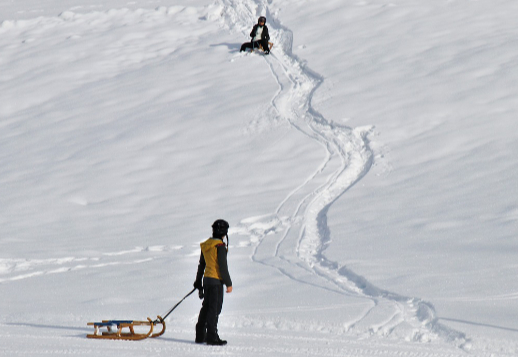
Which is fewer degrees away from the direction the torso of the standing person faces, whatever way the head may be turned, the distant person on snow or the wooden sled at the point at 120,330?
the distant person on snow

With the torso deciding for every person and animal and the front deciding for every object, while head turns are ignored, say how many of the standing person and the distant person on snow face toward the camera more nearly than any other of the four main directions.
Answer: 1

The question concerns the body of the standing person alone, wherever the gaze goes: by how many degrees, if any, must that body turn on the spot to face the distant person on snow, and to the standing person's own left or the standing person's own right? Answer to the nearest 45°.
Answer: approximately 45° to the standing person's own left

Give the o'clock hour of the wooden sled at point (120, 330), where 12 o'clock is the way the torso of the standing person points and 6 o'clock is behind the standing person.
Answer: The wooden sled is roughly at 8 o'clock from the standing person.

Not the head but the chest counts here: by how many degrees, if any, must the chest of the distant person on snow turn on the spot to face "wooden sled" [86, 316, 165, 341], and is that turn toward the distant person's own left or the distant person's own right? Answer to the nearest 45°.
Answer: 0° — they already face it

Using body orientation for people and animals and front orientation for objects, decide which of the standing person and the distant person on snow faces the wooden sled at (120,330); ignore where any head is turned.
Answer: the distant person on snow

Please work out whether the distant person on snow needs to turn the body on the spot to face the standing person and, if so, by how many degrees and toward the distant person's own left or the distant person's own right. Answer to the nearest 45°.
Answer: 0° — they already face them

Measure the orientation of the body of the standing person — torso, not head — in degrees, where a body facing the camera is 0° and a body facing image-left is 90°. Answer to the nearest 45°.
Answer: approximately 225°
